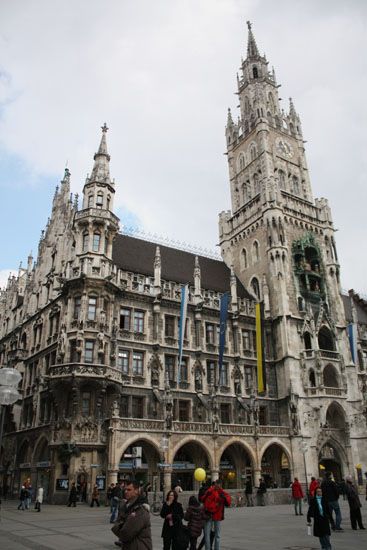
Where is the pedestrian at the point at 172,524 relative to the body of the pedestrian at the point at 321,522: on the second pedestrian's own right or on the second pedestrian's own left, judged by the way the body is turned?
on the second pedestrian's own right
